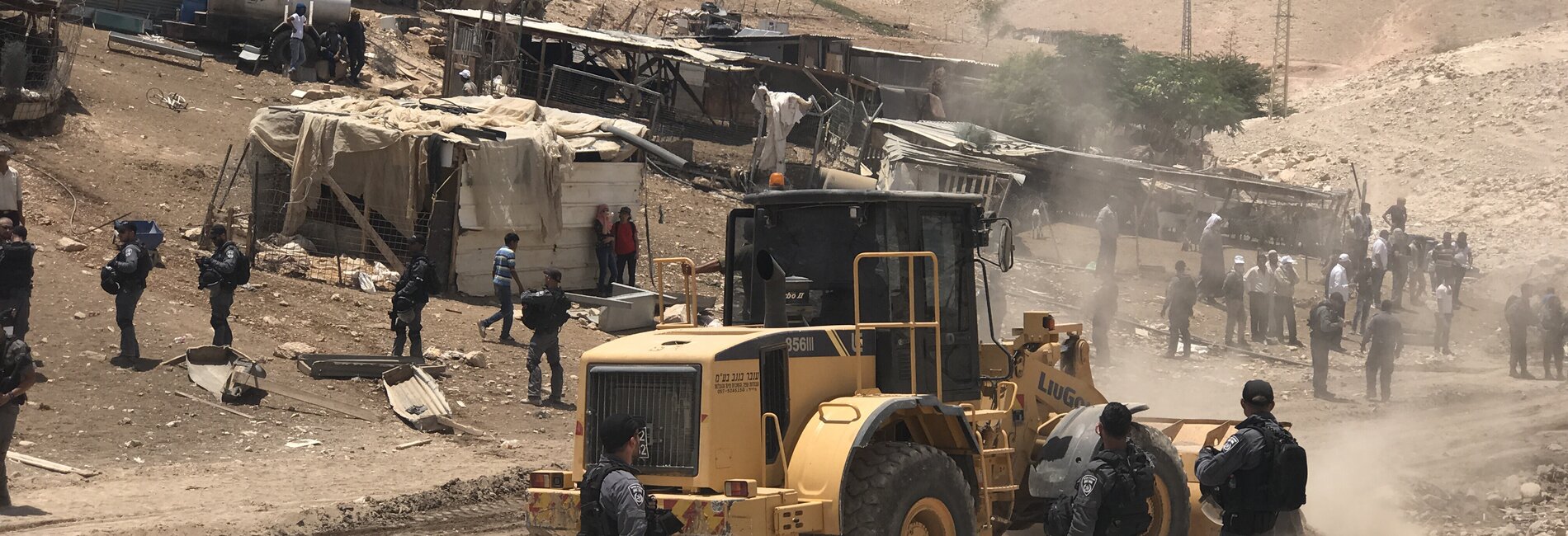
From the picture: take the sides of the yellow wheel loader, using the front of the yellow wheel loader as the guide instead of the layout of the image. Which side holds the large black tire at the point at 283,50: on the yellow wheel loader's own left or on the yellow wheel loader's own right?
on the yellow wheel loader's own left

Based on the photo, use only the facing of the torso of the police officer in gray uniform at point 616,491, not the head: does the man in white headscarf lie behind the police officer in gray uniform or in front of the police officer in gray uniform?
in front

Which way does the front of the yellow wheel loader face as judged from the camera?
facing away from the viewer and to the right of the viewer

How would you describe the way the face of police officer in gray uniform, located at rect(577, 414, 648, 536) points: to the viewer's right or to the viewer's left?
to the viewer's right

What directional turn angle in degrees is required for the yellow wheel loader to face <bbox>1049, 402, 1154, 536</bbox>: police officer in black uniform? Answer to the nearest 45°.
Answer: approximately 90° to its right

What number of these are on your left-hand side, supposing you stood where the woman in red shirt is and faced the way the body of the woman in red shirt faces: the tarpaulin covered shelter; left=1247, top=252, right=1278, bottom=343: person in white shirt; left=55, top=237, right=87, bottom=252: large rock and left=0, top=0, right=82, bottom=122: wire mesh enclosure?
1

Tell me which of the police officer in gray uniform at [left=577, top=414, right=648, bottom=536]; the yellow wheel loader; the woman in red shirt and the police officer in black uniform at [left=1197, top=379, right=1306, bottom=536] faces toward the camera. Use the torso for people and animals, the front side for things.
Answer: the woman in red shirt

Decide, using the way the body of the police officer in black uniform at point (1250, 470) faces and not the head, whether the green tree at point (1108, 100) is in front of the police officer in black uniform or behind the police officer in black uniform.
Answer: in front

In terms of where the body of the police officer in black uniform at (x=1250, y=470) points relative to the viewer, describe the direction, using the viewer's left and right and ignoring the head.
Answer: facing away from the viewer and to the left of the viewer

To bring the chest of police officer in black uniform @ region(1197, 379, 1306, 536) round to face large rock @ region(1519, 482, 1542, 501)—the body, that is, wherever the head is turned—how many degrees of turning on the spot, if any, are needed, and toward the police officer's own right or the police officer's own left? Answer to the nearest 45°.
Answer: approximately 45° to the police officer's own right
